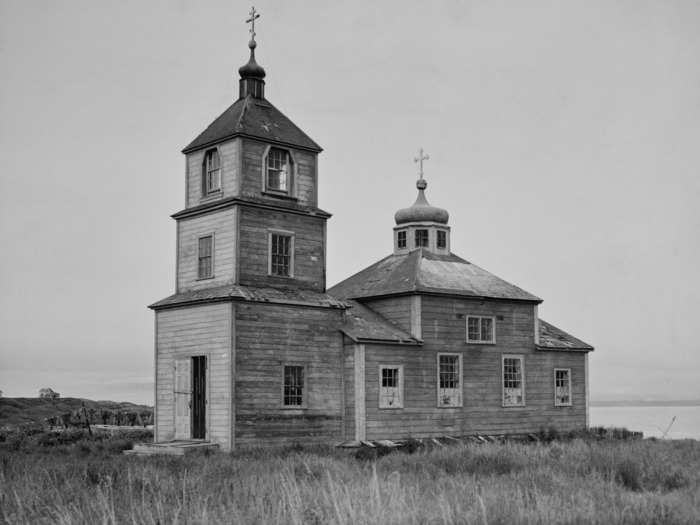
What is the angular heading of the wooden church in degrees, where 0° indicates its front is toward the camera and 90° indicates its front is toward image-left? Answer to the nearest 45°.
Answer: approximately 45°
